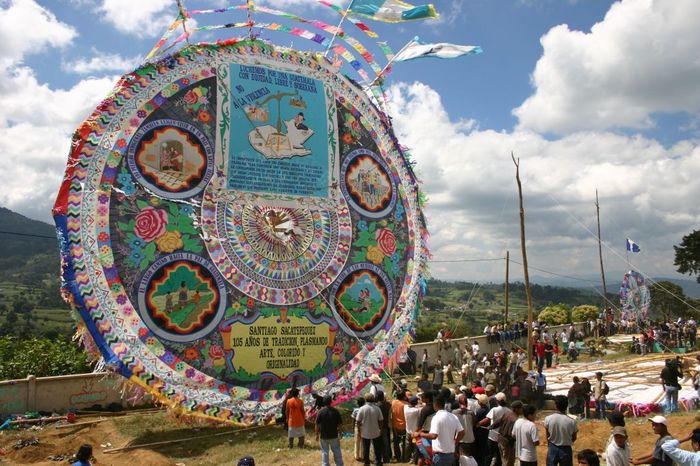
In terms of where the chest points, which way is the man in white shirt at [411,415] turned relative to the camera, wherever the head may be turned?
away from the camera

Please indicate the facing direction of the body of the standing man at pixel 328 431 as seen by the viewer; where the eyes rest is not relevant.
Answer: away from the camera

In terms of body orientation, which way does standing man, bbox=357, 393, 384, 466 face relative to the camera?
away from the camera

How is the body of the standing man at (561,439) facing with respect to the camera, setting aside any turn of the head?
away from the camera

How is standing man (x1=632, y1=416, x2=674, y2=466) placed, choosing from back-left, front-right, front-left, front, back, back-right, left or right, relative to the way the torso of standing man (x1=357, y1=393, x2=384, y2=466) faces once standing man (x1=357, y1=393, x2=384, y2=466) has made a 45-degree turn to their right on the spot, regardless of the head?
right

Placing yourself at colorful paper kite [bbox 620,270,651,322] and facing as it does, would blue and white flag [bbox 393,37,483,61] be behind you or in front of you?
in front

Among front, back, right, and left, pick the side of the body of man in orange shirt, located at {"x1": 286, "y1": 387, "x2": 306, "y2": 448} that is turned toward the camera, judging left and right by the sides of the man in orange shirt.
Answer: back

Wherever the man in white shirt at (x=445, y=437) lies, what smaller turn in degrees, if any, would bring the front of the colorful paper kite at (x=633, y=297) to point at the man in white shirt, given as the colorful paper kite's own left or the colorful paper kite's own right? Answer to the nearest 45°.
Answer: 0° — it already faces them

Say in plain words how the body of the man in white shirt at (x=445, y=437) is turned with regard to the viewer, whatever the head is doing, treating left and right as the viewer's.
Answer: facing away from the viewer and to the left of the viewer

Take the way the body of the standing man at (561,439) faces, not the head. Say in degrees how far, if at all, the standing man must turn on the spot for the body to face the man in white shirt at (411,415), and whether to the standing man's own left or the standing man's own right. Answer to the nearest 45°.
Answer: approximately 45° to the standing man's own left

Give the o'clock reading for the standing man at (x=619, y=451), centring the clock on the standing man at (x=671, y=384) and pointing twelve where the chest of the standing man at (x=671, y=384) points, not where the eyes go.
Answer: the standing man at (x=619, y=451) is roughly at 6 o'clock from the standing man at (x=671, y=384).

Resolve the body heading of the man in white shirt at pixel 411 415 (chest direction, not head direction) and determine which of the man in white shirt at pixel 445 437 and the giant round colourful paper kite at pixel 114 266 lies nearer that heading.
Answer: the giant round colourful paper kite

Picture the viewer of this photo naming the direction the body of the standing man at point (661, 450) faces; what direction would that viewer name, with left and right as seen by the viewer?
facing to the left of the viewer
